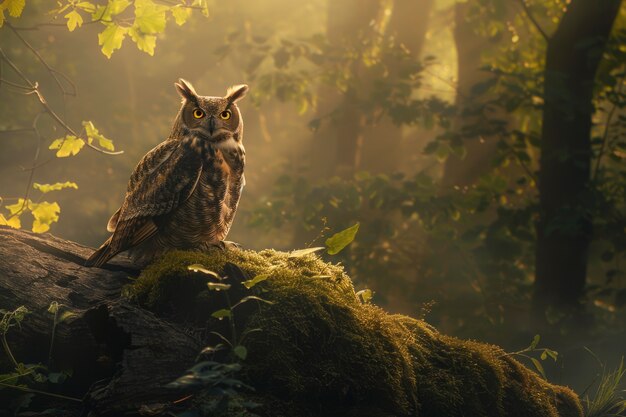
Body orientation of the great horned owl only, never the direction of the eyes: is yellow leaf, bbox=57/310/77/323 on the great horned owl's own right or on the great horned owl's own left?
on the great horned owl's own right

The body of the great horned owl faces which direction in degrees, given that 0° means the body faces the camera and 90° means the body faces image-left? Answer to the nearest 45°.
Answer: approximately 315°

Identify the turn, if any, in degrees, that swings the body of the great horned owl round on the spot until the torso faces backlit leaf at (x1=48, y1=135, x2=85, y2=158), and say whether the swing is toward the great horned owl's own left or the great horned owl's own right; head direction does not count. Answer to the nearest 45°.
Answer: approximately 135° to the great horned owl's own right
